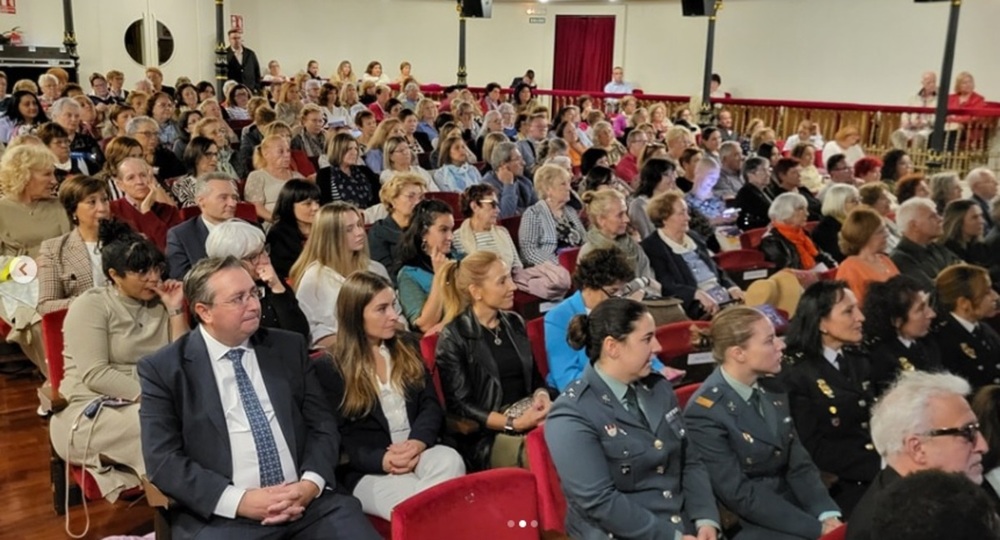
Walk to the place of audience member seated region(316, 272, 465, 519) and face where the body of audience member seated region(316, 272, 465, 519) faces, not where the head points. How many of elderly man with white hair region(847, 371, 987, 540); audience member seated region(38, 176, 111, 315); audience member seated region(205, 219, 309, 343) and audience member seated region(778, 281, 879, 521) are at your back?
2
